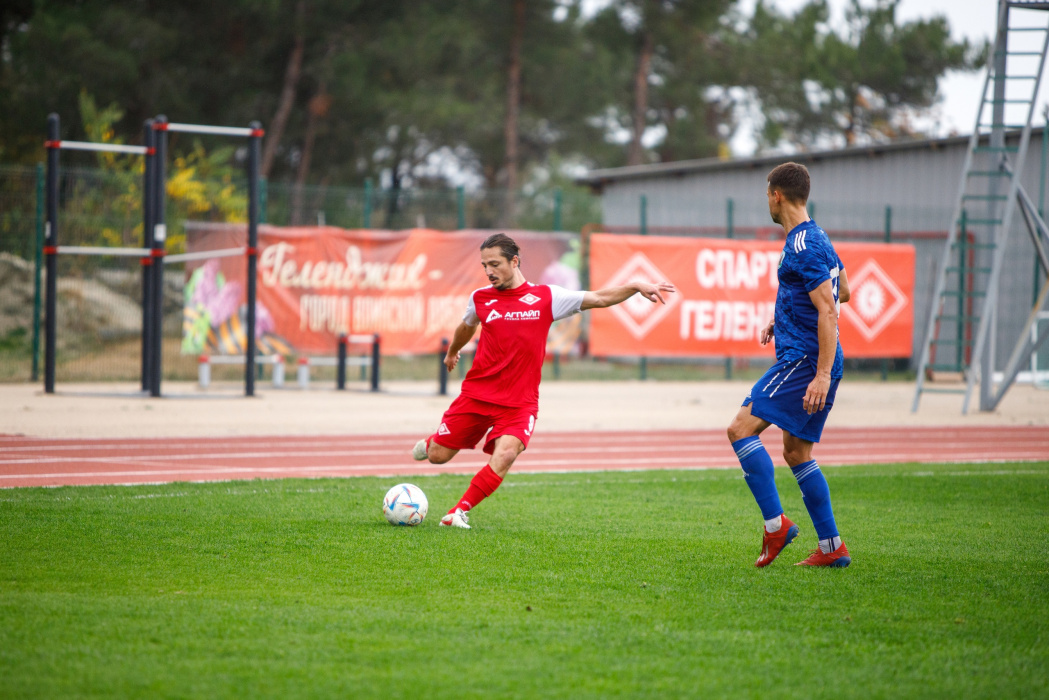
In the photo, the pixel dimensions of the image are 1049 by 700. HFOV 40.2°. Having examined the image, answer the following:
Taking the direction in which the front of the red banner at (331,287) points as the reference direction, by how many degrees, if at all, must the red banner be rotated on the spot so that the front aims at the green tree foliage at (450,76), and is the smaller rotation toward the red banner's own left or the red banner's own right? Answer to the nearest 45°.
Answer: approximately 180°

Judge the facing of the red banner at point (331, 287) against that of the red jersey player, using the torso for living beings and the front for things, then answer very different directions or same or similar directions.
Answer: same or similar directions

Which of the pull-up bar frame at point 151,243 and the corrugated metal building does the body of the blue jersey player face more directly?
the pull-up bar frame

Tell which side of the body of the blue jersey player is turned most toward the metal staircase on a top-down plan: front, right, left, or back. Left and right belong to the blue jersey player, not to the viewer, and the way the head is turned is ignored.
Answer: right

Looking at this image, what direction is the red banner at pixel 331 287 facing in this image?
toward the camera

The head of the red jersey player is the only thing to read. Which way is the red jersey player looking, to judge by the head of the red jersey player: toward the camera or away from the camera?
toward the camera

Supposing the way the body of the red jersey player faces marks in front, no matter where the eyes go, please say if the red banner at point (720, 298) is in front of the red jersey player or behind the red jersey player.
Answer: behind

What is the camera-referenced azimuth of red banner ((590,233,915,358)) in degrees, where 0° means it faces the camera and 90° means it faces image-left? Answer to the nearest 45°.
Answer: approximately 0°

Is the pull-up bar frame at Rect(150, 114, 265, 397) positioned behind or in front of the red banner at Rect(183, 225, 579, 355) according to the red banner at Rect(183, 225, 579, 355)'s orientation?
in front

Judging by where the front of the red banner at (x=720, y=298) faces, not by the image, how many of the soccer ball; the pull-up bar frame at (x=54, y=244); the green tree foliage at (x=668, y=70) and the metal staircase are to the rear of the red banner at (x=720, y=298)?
1

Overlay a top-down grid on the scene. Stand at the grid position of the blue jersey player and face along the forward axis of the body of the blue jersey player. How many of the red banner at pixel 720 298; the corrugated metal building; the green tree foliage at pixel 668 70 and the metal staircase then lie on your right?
4

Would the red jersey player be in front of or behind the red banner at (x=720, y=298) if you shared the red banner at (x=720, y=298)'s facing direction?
in front

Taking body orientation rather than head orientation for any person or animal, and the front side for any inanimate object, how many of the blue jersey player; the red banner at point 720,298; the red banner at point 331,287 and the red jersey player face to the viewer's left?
1

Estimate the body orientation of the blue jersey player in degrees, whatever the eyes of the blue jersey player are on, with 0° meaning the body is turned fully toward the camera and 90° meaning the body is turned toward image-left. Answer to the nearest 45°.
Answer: approximately 90°

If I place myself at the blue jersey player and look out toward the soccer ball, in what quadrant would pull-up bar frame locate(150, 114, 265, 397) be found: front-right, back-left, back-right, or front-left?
front-right

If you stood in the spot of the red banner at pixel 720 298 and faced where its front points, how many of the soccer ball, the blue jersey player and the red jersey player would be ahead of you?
3
